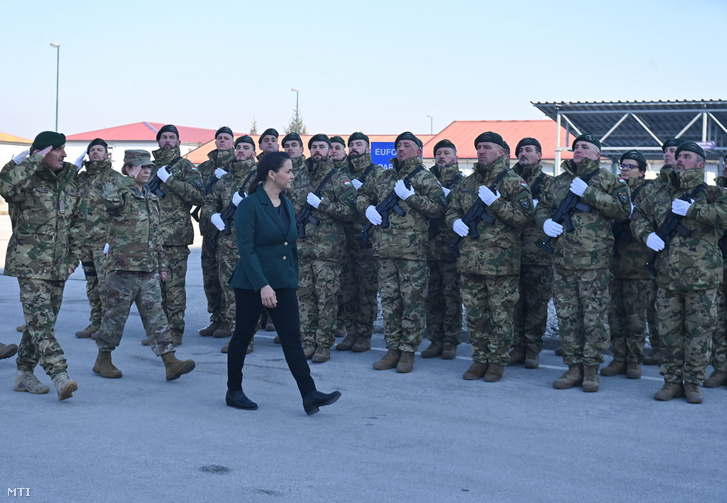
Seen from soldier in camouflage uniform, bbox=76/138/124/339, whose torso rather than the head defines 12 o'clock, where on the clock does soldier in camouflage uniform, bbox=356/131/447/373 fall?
soldier in camouflage uniform, bbox=356/131/447/373 is roughly at 9 o'clock from soldier in camouflage uniform, bbox=76/138/124/339.

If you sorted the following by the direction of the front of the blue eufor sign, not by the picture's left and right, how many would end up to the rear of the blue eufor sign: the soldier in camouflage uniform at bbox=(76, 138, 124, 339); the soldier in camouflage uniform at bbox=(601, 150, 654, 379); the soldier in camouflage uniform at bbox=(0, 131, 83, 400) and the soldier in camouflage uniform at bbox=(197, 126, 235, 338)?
0

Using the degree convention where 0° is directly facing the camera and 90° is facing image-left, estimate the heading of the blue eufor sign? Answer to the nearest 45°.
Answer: approximately 0°

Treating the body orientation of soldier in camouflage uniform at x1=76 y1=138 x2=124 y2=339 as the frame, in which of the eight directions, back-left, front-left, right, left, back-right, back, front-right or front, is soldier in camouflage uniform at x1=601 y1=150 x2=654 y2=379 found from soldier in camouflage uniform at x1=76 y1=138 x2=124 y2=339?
left

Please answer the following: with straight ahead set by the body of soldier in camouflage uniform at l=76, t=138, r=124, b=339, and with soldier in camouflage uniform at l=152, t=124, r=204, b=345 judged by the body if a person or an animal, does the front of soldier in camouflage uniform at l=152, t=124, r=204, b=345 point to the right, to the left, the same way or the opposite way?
the same way

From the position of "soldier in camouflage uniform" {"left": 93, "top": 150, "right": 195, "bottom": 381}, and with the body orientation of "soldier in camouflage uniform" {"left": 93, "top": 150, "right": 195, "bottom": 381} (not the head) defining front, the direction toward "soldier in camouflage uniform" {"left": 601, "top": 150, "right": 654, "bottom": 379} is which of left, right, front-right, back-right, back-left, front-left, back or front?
front-left

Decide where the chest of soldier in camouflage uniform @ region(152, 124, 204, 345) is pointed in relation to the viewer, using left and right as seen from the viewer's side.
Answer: facing the viewer and to the left of the viewer

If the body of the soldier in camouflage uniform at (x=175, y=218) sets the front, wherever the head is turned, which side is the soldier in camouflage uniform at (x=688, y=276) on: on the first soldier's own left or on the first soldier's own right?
on the first soldier's own left

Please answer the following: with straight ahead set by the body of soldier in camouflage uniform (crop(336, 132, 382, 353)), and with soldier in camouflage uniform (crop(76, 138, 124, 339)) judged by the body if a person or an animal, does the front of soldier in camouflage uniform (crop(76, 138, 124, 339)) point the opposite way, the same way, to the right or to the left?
the same way

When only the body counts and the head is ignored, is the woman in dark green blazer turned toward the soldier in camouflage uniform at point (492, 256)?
no

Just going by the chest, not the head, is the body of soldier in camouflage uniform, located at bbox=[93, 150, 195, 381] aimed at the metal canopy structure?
no

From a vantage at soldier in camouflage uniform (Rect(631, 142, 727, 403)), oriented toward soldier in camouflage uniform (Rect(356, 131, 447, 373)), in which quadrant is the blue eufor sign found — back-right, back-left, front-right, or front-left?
front-right

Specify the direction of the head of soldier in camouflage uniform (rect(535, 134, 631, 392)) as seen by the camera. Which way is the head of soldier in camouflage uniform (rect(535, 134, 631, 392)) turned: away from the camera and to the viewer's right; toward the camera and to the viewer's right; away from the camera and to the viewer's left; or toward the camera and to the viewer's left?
toward the camera and to the viewer's left

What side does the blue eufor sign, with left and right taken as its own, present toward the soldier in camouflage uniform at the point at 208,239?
front
